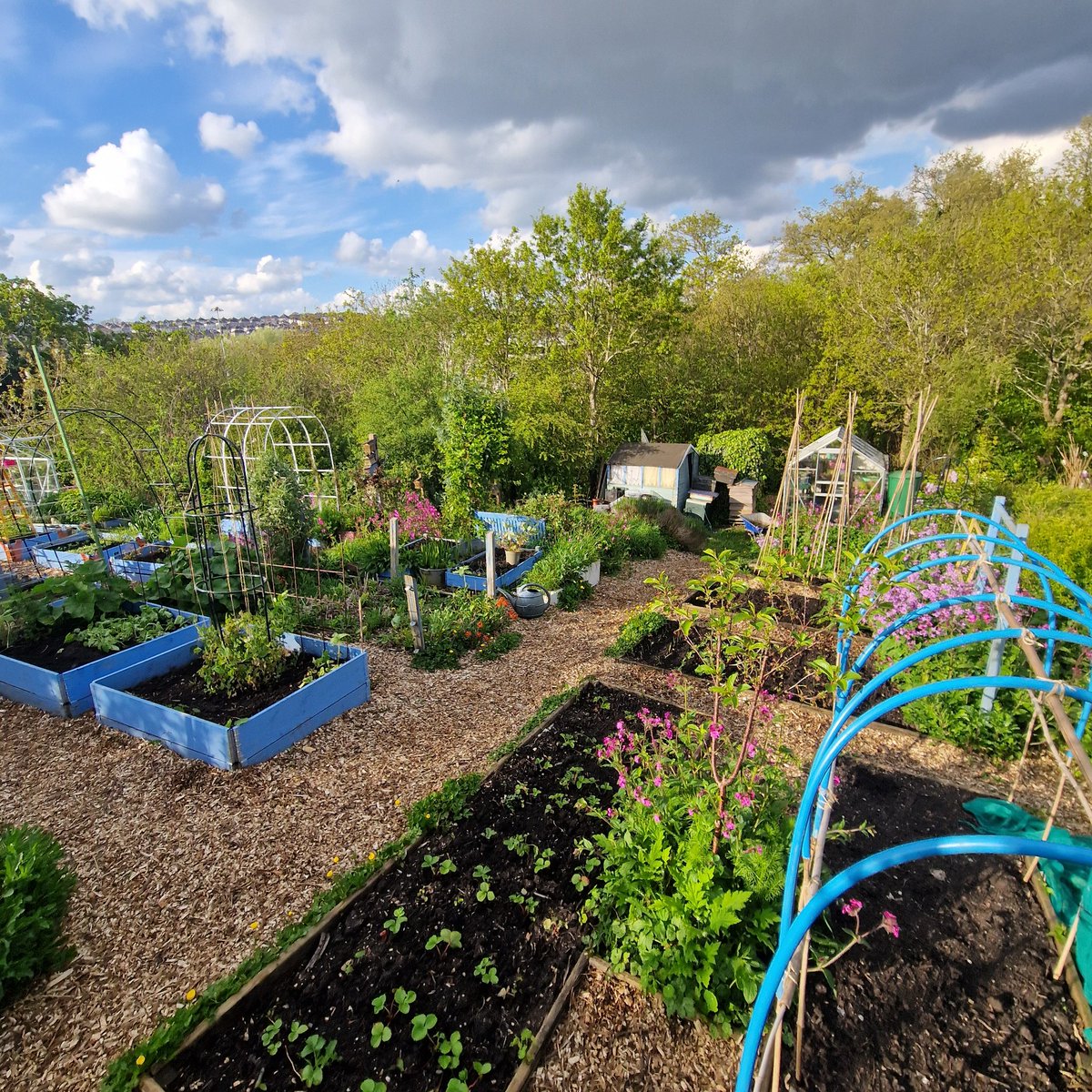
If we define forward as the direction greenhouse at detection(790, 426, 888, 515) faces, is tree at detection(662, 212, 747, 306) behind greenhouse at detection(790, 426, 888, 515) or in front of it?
behind

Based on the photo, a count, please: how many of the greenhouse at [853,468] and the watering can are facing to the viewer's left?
1

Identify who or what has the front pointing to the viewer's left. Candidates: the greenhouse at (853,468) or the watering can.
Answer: the watering can

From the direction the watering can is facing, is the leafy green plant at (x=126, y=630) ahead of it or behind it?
ahead

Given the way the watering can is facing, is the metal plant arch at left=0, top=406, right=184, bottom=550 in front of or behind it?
in front

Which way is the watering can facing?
to the viewer's left

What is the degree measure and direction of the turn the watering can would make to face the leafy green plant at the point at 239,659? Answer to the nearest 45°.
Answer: approximately 45° to its left

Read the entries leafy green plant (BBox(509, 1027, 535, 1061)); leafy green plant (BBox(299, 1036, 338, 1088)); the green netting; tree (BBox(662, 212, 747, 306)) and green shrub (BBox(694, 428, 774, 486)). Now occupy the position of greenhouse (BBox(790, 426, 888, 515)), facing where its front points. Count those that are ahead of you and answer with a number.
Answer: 3

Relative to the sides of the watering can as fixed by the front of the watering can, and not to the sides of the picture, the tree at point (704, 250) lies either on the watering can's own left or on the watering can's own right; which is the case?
on the watering can's own right

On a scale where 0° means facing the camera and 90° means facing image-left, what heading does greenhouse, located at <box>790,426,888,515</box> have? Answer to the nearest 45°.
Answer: approximately 0°

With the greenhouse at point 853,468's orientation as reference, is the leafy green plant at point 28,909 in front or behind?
in front

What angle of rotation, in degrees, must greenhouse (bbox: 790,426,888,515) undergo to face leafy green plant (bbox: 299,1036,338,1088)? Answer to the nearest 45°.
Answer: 0° — it already faces it

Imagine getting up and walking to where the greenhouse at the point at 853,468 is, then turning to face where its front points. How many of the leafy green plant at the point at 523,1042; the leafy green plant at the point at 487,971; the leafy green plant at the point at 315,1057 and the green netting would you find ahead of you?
4

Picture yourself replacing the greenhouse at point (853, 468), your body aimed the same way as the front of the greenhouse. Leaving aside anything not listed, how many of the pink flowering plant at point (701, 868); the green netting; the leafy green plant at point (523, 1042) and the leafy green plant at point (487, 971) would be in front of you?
4

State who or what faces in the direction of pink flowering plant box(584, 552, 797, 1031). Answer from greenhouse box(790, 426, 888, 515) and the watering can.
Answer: the greenhouse

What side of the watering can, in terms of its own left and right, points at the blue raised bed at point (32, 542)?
front

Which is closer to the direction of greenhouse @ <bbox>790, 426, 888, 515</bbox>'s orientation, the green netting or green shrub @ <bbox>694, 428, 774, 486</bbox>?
the green netting

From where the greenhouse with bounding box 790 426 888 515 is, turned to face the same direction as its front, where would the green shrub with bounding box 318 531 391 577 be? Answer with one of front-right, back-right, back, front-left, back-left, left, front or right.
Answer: front-right
